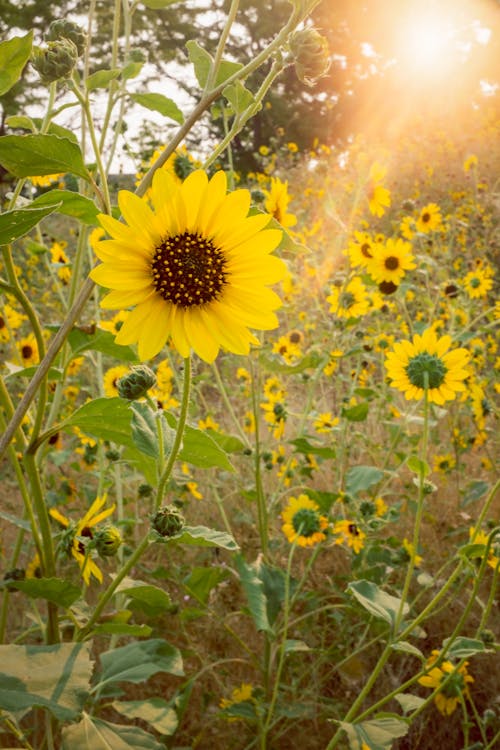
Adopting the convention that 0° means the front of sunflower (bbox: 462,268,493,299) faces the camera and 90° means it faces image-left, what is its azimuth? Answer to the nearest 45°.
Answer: approximately 0°

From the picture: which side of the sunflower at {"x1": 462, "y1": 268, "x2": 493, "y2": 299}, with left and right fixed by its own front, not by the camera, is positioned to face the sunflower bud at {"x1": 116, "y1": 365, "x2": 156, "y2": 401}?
front
